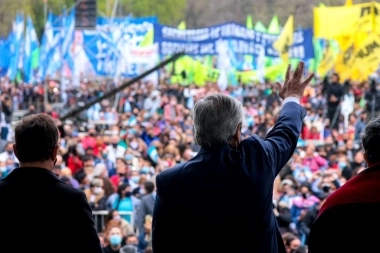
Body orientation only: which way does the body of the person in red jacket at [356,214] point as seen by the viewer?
away from the camera

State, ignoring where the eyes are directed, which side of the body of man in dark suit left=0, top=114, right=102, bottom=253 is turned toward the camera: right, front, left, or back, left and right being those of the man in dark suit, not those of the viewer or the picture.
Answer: back

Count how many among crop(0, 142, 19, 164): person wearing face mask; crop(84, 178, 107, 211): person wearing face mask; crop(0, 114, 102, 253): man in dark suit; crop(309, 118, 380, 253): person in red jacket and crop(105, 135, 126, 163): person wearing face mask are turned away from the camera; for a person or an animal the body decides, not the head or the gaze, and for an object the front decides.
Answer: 2

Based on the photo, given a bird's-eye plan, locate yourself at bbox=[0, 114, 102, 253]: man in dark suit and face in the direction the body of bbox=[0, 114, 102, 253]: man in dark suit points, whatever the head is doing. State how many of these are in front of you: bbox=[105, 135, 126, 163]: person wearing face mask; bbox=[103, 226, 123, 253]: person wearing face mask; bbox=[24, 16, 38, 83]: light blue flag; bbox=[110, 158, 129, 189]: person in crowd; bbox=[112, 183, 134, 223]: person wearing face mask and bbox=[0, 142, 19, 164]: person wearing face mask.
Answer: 6

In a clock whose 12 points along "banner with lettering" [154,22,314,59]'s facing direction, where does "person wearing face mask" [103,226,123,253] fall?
The person wearing face mask is roughly at 12 o'clock from the banner with lettering.

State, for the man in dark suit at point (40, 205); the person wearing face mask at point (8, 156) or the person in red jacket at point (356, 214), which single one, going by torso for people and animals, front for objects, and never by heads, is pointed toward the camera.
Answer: the person wearing face mask

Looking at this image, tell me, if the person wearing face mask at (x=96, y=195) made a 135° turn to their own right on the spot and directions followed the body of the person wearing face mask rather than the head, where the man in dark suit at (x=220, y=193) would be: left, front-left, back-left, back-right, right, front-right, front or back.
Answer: back-left

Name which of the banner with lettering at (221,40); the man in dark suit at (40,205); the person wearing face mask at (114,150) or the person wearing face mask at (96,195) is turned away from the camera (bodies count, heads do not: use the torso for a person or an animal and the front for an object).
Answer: the man in dark suit

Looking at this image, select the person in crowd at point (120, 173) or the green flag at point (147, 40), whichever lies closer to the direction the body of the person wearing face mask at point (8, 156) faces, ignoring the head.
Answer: the person in crowd

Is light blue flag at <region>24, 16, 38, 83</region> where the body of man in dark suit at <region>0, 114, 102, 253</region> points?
yes

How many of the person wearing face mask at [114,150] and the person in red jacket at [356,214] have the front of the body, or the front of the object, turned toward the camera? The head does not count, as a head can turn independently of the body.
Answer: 1
